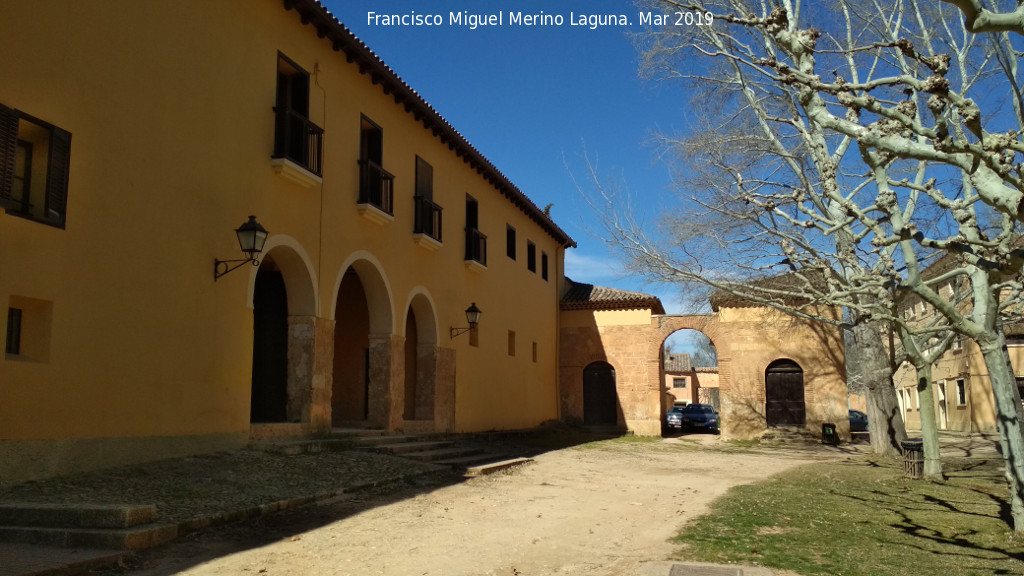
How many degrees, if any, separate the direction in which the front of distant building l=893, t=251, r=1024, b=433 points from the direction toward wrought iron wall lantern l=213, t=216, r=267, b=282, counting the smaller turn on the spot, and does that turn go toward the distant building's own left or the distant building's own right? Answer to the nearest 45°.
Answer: approximately 45° to the distant building's own left

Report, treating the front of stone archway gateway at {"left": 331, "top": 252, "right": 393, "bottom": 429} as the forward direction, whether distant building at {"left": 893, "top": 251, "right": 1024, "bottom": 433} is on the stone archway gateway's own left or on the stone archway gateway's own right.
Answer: on the stone archway gateway's own left

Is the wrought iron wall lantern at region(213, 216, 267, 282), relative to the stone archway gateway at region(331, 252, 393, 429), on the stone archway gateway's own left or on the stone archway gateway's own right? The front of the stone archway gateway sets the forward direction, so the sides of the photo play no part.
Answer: on the stone archway gateway's own right

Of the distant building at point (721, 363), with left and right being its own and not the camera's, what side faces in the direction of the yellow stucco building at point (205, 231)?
front

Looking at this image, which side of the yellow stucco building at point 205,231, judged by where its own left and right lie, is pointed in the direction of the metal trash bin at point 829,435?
left

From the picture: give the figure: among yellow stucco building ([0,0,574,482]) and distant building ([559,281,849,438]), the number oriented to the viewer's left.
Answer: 0

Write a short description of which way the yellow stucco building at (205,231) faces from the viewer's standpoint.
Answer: facing the viewer and to the right of the viewer

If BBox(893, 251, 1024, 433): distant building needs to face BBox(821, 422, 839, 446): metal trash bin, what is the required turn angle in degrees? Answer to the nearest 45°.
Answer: approximately 45° to its left

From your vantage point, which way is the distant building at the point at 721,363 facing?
toward the camera

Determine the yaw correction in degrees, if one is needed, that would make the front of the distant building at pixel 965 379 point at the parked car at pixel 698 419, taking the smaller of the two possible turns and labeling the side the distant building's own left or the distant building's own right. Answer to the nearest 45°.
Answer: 0° — it already faces it

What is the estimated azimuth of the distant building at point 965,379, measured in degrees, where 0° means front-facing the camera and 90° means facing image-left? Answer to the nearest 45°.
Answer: approximately 45°

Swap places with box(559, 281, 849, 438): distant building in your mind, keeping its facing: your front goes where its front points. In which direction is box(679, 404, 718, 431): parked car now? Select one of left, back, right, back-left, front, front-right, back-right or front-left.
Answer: back

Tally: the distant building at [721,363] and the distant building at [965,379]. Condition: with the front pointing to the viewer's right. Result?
0

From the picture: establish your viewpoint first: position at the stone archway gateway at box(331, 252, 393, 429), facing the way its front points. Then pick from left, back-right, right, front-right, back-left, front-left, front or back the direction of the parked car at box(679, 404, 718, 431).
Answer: left

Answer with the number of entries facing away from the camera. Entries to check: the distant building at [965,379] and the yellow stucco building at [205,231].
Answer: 0

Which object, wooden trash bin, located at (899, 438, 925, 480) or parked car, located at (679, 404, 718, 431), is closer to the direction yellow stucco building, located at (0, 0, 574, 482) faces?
the wooden trash bin

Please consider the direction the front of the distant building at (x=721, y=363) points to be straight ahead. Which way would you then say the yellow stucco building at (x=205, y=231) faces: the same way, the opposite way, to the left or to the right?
to the left

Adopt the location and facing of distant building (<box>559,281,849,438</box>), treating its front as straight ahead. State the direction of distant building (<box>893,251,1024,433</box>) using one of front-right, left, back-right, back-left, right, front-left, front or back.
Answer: back-left
